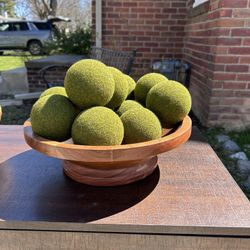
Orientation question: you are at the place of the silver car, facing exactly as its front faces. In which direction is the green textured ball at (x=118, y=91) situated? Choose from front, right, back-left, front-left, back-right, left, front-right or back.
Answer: left

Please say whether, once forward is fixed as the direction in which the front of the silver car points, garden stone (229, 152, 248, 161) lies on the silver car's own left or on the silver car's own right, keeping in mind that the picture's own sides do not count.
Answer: on the silver car's own left

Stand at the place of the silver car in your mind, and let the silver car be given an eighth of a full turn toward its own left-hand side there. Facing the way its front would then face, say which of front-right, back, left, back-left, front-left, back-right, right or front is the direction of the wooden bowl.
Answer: front-left

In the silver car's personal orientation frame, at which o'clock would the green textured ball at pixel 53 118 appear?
The green textured ball is roughly at 9 o'clock from the silver car.

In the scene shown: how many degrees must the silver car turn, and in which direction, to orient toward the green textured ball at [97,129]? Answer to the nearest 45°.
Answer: approximately 90° to its left

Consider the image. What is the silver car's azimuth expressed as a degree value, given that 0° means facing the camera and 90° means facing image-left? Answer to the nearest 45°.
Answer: approximately 90°

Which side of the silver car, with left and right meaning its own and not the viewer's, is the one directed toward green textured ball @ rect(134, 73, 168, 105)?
left

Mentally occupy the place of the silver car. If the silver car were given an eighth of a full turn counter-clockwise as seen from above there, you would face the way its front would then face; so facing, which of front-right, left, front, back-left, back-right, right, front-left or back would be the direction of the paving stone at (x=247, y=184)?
front-left

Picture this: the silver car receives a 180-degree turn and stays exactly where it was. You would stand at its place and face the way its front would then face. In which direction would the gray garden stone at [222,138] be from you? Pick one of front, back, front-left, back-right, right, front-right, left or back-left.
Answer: right

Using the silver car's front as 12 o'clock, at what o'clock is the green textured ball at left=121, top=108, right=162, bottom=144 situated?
The green textured ball is roughly at 9 o'clock from the silver car.

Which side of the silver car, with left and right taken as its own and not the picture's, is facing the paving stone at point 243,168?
left

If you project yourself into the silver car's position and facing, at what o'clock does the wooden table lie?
The wooden table is roughly at 9 o'clock from the silver car.

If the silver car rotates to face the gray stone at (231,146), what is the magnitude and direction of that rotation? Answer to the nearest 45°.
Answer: approximately 90° to its left
